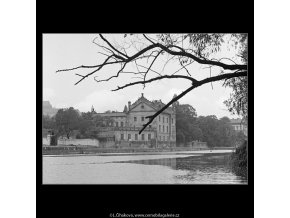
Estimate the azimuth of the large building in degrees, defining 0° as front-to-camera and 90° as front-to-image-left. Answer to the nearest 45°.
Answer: approximately 0°

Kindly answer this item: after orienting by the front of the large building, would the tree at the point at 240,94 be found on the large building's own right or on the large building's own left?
on the large building's own left

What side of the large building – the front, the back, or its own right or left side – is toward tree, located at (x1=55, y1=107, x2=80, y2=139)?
right
